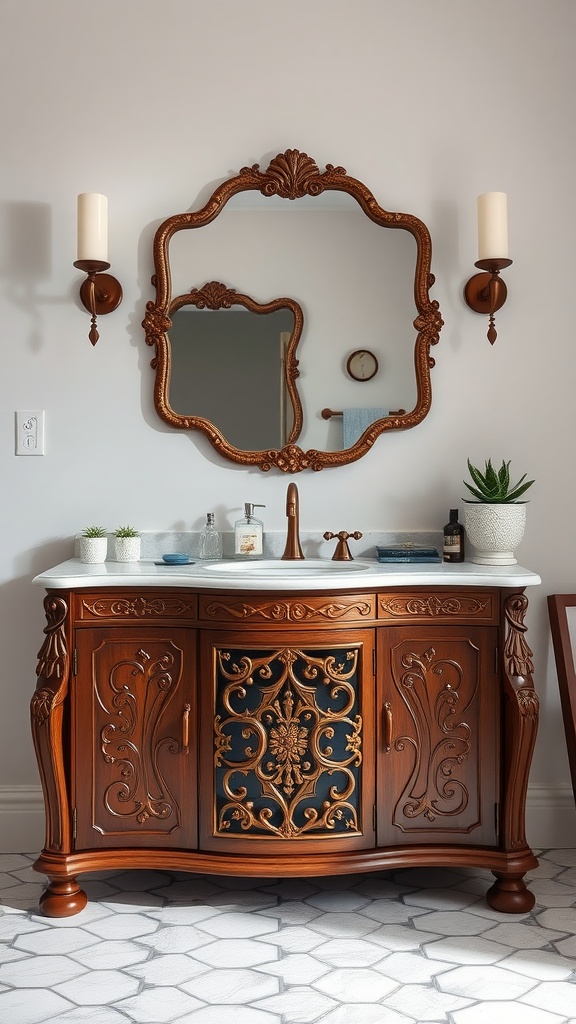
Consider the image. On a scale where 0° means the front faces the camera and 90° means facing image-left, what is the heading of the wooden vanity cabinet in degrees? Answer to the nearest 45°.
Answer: approximately 0°

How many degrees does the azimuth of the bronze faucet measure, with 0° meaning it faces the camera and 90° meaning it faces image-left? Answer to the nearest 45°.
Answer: approximately 0°

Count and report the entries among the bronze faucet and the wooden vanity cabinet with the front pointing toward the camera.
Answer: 2
